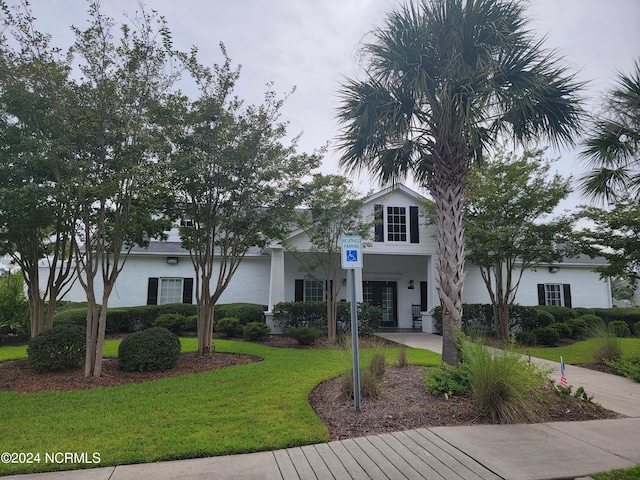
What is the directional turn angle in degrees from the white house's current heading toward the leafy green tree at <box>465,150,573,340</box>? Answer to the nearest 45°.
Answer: approximately 45° to its left

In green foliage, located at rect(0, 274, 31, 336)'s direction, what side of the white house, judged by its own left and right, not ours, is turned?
right

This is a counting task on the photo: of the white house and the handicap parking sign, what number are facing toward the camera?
2

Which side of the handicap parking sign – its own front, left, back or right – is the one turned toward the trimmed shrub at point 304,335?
back

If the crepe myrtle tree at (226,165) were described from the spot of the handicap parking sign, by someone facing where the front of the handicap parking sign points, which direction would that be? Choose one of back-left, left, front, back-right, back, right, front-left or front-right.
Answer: back-right

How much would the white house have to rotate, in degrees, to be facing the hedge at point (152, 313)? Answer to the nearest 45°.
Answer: approximately 90° to its right
